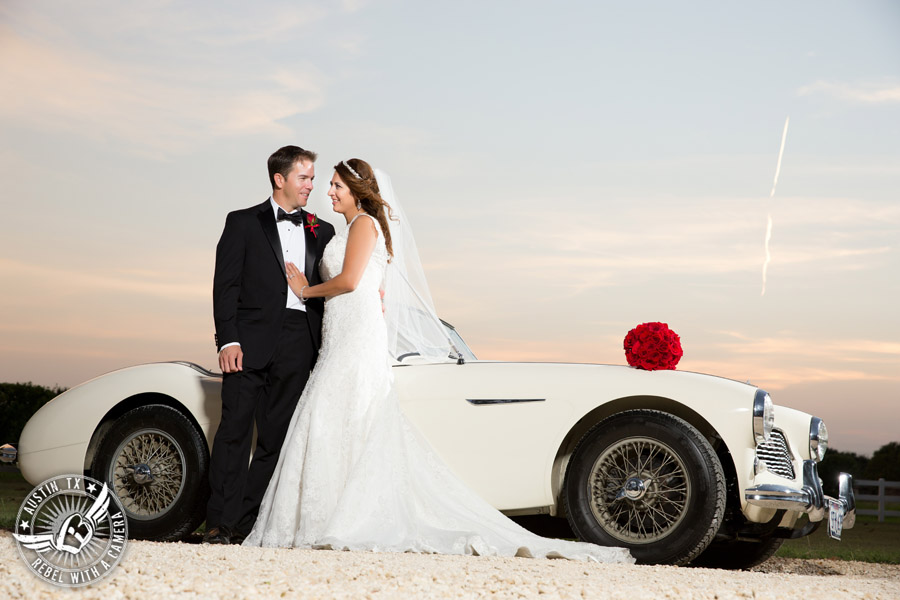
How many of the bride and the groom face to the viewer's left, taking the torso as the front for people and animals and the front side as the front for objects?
1

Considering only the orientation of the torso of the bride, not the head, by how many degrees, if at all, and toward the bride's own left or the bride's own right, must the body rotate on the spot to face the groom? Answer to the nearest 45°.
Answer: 0° — they already face them

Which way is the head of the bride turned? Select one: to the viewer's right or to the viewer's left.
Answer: to the viewer's left

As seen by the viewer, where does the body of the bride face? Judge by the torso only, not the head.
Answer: to the viewer's left

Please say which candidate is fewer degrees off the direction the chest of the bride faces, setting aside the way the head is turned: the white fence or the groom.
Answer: the groom

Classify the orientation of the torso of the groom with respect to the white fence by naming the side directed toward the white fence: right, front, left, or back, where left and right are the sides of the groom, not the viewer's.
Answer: left
